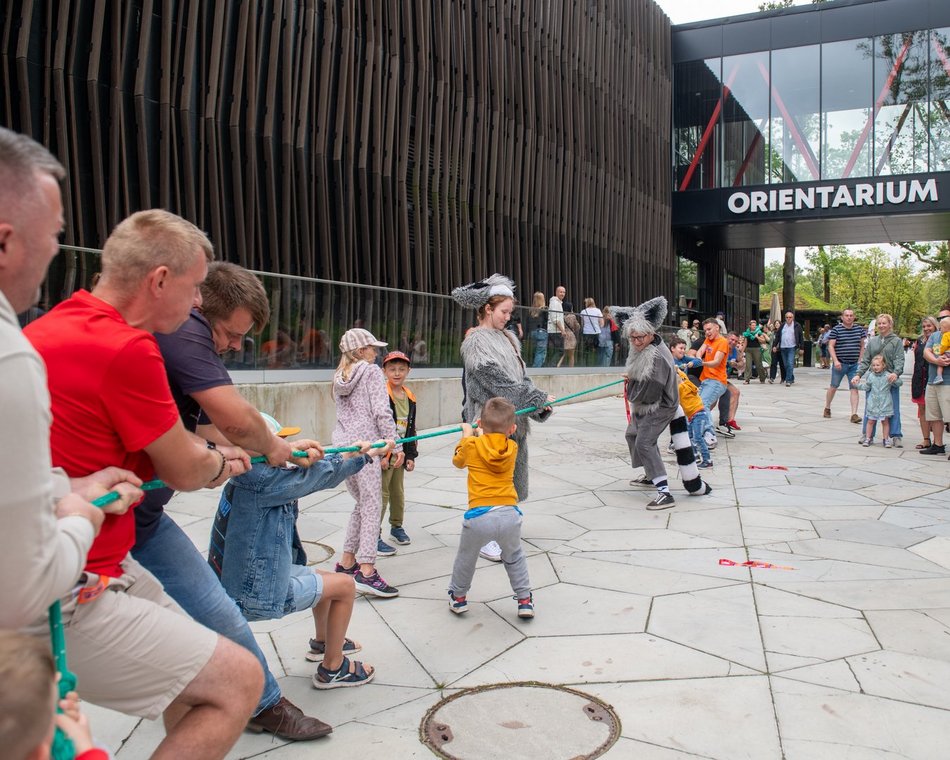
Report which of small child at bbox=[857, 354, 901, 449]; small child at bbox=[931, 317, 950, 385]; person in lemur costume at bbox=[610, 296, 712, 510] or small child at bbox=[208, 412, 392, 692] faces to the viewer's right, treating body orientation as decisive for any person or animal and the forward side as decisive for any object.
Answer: small child at bbox=[208, 412, 392, 692]

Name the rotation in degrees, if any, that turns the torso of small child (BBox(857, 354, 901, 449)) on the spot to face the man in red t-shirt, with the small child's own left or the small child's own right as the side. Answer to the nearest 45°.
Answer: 0° — they already face them

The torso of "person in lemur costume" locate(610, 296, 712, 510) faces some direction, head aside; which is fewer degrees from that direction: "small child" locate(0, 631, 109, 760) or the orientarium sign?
the small child

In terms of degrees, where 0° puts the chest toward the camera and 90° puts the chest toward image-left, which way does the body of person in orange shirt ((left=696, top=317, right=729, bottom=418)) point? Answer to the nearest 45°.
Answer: approximately 45°

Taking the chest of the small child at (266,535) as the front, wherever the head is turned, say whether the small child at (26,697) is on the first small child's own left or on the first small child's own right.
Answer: on the first small child's own right

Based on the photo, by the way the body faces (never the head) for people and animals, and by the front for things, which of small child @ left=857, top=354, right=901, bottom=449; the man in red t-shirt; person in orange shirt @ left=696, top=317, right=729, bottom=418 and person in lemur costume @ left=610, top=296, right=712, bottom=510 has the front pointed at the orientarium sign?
the man in red t-shirt

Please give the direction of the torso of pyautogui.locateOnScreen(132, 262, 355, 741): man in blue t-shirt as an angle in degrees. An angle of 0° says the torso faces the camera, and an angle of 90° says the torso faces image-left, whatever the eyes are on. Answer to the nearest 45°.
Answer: approximately 270°

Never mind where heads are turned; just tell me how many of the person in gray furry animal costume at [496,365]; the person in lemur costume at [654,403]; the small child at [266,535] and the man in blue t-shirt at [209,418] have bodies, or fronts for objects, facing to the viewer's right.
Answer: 3

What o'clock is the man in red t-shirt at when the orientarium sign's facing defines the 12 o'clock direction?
The man in red t-shirt is roughly at 12 o'clock from the orientarium sign.

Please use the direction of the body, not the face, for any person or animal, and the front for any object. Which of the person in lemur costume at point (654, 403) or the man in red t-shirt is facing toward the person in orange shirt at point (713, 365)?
the man in red t-shirt

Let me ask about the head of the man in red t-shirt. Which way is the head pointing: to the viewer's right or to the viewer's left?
to the viewer's right

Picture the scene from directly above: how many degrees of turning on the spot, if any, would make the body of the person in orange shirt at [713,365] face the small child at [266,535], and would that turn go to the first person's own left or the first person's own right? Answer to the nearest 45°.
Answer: approximately 45° to the first person's own left

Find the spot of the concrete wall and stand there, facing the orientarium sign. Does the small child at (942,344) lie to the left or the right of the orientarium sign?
right
